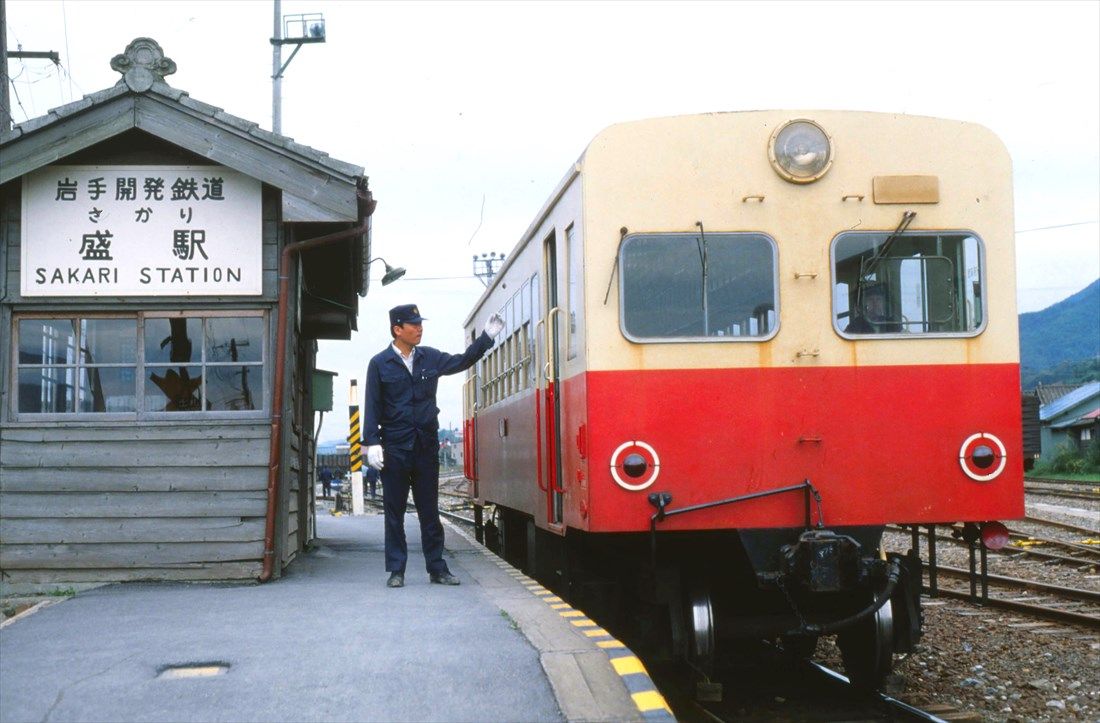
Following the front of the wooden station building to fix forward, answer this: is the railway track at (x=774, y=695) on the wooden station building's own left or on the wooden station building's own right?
on the wooden station building's own left

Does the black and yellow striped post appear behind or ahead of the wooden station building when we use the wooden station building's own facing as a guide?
behind

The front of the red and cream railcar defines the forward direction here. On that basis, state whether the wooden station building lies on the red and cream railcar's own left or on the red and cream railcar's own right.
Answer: on the red and cream railcar's own right

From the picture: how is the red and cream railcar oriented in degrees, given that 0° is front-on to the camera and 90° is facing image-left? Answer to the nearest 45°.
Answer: approximately 0°

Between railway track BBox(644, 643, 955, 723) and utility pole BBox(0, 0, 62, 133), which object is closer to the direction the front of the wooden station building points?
the railway track

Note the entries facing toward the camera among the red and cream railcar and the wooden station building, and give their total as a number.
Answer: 2

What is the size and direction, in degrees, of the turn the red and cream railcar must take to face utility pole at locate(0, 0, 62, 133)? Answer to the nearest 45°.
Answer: approximately 135° to its right
